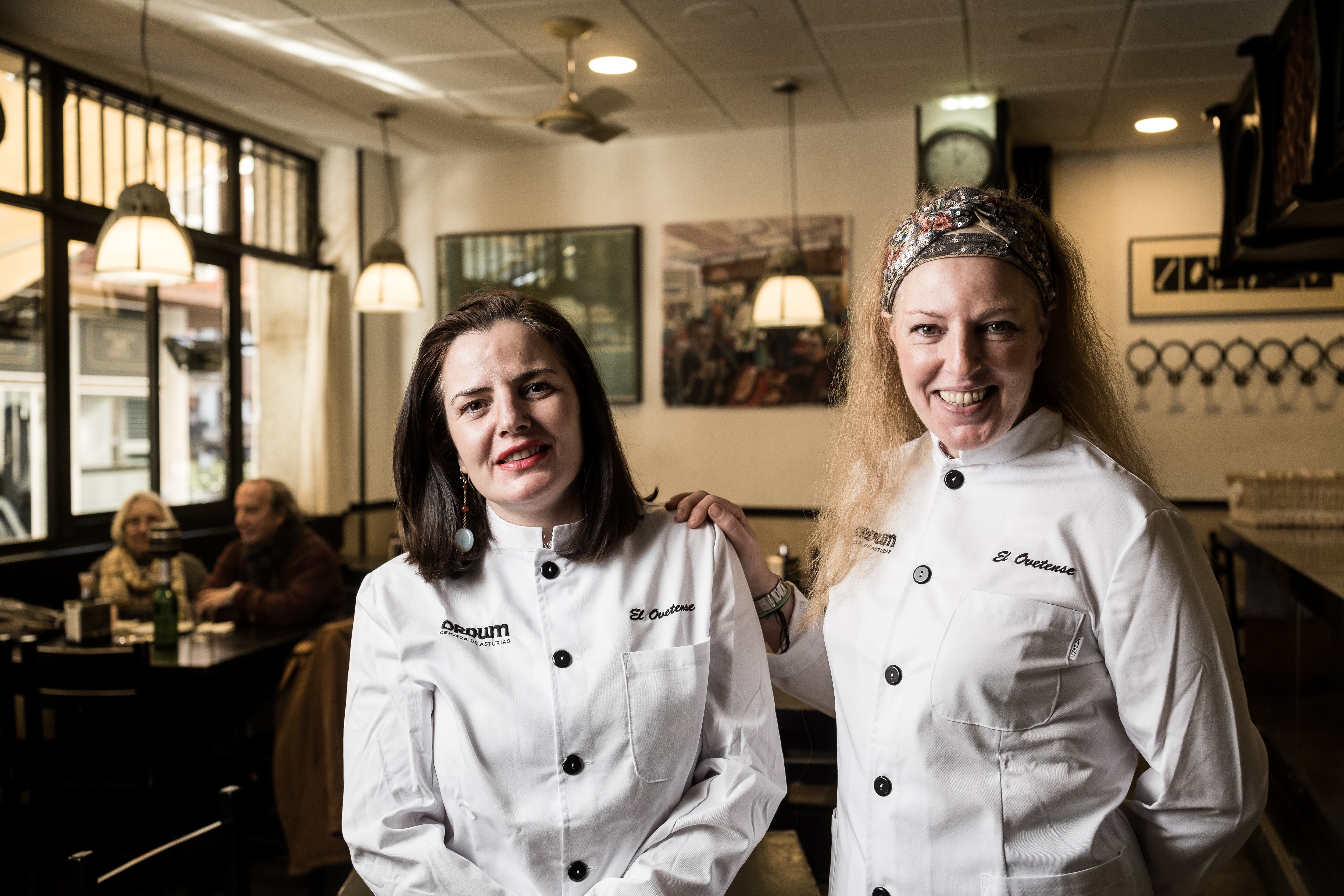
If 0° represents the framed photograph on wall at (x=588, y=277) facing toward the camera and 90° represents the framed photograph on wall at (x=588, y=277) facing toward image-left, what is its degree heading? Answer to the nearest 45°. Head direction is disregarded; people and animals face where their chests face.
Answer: approximately 0°

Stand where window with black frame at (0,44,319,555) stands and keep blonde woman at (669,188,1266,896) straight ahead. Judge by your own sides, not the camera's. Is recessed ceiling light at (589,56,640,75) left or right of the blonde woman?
left

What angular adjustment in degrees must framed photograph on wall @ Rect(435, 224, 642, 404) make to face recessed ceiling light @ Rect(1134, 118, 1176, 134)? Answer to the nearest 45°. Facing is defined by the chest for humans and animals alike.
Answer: approximately 90° to its left

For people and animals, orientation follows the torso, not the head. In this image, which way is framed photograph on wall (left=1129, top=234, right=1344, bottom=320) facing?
toward the camera

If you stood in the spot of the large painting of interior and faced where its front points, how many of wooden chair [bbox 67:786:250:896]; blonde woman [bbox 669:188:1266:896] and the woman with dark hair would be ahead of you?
3

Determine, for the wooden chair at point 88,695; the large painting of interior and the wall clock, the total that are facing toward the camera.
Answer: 2

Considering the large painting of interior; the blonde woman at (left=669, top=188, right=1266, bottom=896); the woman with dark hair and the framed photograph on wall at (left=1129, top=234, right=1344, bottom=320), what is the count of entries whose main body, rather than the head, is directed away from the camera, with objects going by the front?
0

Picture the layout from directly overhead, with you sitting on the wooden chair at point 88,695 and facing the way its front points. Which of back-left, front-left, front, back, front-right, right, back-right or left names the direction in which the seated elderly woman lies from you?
front

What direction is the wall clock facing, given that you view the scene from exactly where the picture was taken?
facing the viewer

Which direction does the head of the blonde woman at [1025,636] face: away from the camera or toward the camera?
toward the camera

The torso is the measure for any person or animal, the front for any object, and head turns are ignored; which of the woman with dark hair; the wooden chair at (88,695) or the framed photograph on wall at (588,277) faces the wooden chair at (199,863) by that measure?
the framed photograph on wall

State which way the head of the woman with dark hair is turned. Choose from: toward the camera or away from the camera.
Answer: toward the camera

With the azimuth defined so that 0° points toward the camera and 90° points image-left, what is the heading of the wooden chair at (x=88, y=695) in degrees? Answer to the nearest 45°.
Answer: approximately 180°

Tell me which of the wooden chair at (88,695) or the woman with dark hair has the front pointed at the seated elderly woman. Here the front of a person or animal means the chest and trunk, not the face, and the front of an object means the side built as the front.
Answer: the wooden chair
